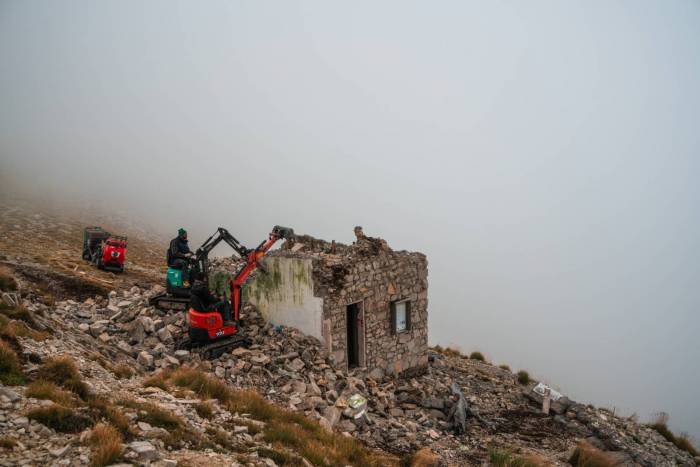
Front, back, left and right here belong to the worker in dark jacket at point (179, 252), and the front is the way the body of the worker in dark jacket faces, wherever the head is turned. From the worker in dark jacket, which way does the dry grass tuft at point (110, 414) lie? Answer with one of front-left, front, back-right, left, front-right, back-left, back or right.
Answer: right

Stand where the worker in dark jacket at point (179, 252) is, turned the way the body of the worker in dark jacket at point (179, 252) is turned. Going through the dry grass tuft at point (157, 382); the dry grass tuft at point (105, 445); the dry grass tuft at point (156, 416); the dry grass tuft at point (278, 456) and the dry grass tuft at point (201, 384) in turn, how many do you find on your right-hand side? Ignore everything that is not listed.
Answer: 5

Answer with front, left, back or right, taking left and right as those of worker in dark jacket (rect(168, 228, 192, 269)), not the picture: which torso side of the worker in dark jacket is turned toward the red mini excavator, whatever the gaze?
right

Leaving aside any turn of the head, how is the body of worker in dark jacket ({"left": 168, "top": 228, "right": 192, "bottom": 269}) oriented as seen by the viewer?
to the viewer's right

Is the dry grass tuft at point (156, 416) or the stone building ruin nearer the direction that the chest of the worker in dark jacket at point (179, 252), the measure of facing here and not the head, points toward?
the stone building ruin

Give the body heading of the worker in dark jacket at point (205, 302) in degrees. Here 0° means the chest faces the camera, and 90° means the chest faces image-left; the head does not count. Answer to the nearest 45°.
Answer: approximately 270°

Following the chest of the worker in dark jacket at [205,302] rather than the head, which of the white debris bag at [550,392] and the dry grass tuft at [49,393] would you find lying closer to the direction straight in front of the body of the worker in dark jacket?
the white debris bag

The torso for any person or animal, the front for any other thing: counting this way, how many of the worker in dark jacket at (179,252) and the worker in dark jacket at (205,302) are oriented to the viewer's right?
2

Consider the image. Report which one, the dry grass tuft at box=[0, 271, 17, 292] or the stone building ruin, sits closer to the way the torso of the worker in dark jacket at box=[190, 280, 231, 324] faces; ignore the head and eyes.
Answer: the stone building ruin
